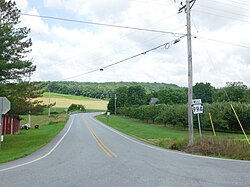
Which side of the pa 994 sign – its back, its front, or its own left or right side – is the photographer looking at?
front

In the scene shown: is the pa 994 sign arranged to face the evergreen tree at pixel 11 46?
no
